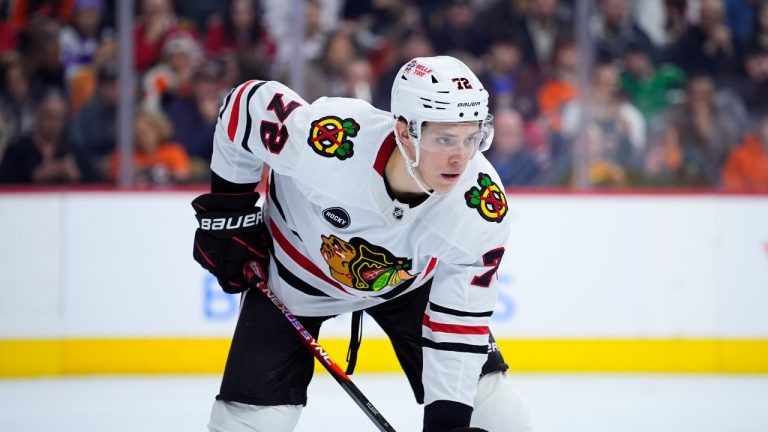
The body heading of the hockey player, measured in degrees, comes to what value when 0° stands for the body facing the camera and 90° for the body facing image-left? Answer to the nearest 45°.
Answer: approximately 315°

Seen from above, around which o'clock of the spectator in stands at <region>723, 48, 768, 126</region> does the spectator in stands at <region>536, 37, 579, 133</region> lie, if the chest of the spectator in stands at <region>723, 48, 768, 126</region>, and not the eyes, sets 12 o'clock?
the spectator in stands at <region>536, 37, 579, 133</region> is roughly at 2 o'clock from the spectator in stands at <region>723, 48, 768, 126</region>.

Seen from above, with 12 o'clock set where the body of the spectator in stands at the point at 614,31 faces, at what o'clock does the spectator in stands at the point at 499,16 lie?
the spectator in stands at the point at 499,16 is roughly at 3 o'clock from the spectator in stands at the point at 614,31.

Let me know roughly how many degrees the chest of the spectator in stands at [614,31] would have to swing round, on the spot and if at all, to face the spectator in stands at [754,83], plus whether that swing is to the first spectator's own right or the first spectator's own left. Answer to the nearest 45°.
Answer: approximately 90° to the first spectator's own left

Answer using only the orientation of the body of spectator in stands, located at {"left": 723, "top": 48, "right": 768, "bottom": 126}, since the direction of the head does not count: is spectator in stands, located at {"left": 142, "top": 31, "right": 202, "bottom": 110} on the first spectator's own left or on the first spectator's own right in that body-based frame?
on the first spectator's own right

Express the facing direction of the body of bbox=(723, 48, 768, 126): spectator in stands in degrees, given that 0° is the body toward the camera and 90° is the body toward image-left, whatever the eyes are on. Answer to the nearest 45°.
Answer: approximately 0°
